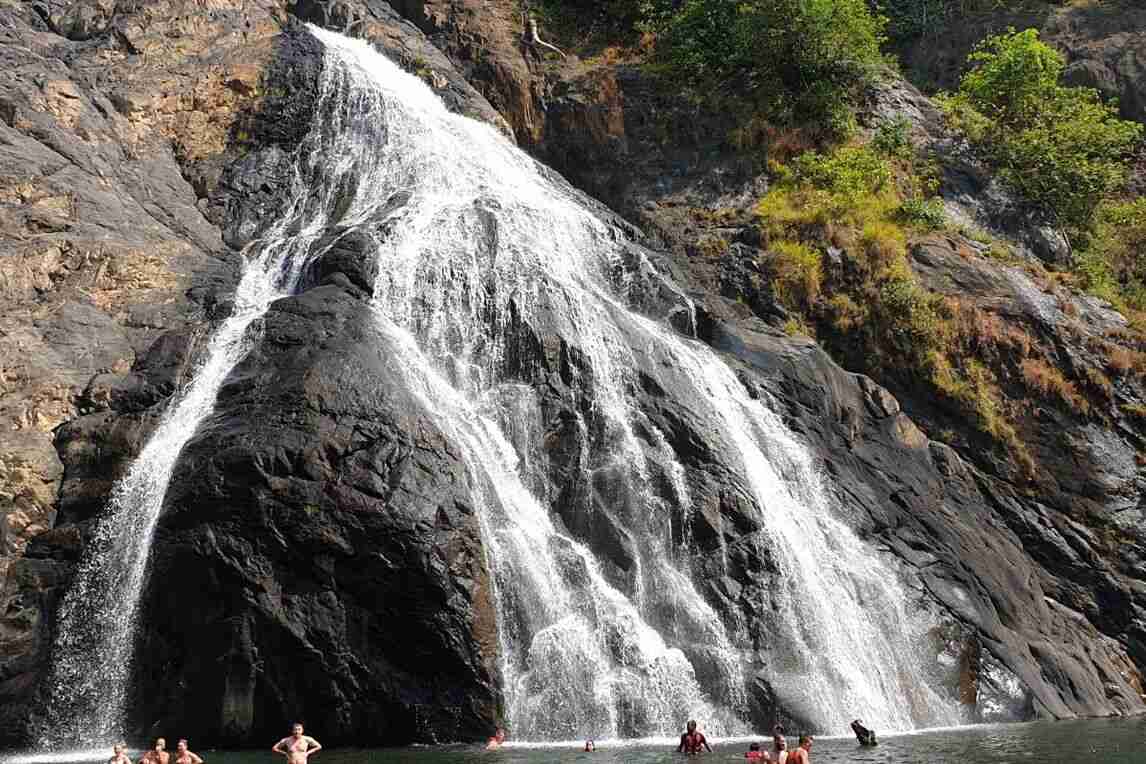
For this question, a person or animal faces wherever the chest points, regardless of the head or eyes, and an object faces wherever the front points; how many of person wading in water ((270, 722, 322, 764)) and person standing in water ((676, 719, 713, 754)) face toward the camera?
2

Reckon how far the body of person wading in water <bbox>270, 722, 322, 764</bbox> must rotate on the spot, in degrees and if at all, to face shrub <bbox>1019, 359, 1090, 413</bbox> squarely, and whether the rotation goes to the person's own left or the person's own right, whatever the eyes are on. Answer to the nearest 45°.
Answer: approximately 90° to the person's own left

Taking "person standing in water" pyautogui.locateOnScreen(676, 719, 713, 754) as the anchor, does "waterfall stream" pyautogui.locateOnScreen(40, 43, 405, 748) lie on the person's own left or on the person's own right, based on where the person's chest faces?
on the person's own right

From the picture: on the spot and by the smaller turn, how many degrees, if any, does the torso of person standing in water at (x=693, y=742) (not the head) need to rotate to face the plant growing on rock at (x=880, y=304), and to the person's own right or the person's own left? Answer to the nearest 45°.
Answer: approximately 135° to the person's own left

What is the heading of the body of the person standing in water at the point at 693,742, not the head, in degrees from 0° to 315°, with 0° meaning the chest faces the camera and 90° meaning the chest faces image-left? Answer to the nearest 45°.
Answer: approximately 0°

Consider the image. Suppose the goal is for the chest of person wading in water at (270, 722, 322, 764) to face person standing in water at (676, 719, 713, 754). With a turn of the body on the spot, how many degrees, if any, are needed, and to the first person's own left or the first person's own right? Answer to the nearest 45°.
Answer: approximately 90° to the first person's own left
